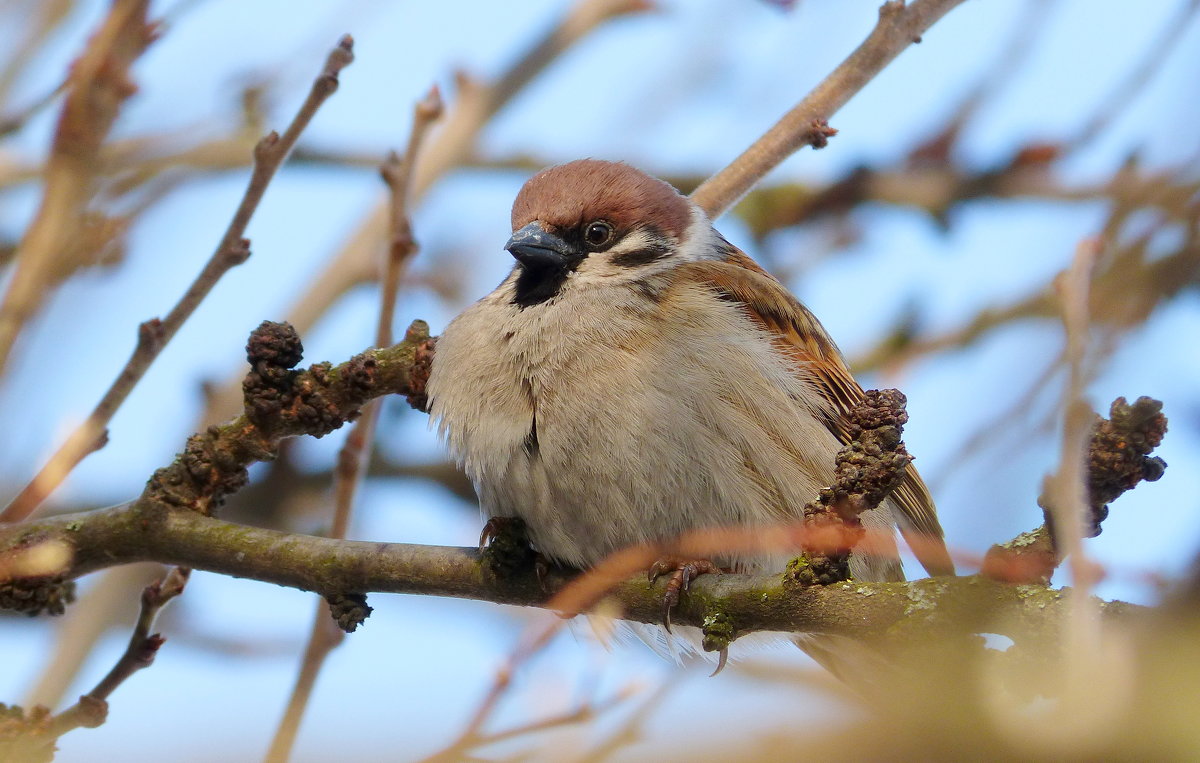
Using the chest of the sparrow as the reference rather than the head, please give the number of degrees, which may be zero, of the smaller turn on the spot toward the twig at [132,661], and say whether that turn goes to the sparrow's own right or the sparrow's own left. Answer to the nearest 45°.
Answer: approximately 45° to the sparrow's own right

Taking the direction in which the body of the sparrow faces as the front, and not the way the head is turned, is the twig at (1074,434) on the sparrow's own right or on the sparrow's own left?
on the sparrow's own left

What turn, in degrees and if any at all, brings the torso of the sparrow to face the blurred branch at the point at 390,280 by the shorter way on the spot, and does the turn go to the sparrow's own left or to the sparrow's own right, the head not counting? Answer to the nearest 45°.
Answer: approximately 90° to the sparrow's own right

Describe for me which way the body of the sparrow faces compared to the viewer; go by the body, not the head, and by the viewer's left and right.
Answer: facing the viewer and to the left of the viewer

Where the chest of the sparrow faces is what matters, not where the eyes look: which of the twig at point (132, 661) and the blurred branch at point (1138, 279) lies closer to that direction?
the twig

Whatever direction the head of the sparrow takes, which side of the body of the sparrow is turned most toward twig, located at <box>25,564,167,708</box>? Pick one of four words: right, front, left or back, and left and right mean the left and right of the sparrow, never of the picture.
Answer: right

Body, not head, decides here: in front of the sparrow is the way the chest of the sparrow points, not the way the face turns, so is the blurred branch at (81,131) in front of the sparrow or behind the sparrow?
in front
